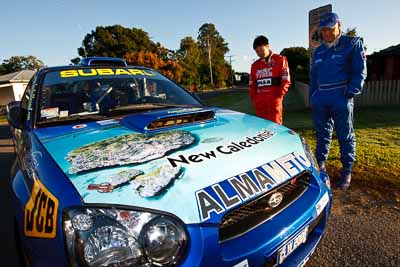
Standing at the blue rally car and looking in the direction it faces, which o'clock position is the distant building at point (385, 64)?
The distant building is roughly at 9 o'clock from the blue rally car.

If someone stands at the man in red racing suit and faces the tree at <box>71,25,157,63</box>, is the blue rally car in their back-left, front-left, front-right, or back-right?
back-left

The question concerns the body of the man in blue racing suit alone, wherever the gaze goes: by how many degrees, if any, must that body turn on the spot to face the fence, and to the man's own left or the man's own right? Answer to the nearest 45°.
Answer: approximately 135° to the man's own right

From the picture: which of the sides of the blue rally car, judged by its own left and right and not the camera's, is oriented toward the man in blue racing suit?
left

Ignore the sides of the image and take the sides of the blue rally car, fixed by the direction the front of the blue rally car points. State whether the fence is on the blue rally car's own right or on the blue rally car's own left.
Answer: on the blue rally car's own left

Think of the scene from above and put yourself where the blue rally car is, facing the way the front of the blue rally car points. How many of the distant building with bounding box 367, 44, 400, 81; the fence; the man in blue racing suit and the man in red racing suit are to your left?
4

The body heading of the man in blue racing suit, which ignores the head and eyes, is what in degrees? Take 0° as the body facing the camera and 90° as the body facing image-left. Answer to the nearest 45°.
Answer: approximately 45°

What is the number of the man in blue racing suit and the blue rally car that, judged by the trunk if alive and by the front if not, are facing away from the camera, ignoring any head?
0

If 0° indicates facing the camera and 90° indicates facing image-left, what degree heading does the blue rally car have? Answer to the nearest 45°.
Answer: approximately 315°

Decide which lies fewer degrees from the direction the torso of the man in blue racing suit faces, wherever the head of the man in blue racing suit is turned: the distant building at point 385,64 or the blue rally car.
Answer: the blue rally car

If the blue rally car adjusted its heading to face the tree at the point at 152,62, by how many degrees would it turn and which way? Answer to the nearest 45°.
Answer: approximately 135° to its left

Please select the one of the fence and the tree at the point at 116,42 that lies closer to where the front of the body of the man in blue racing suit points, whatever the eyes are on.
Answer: the tree

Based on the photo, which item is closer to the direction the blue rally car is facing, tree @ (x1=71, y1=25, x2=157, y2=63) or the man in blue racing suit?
the man in blue racing suit

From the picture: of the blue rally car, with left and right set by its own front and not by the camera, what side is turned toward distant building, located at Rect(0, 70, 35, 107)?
back
